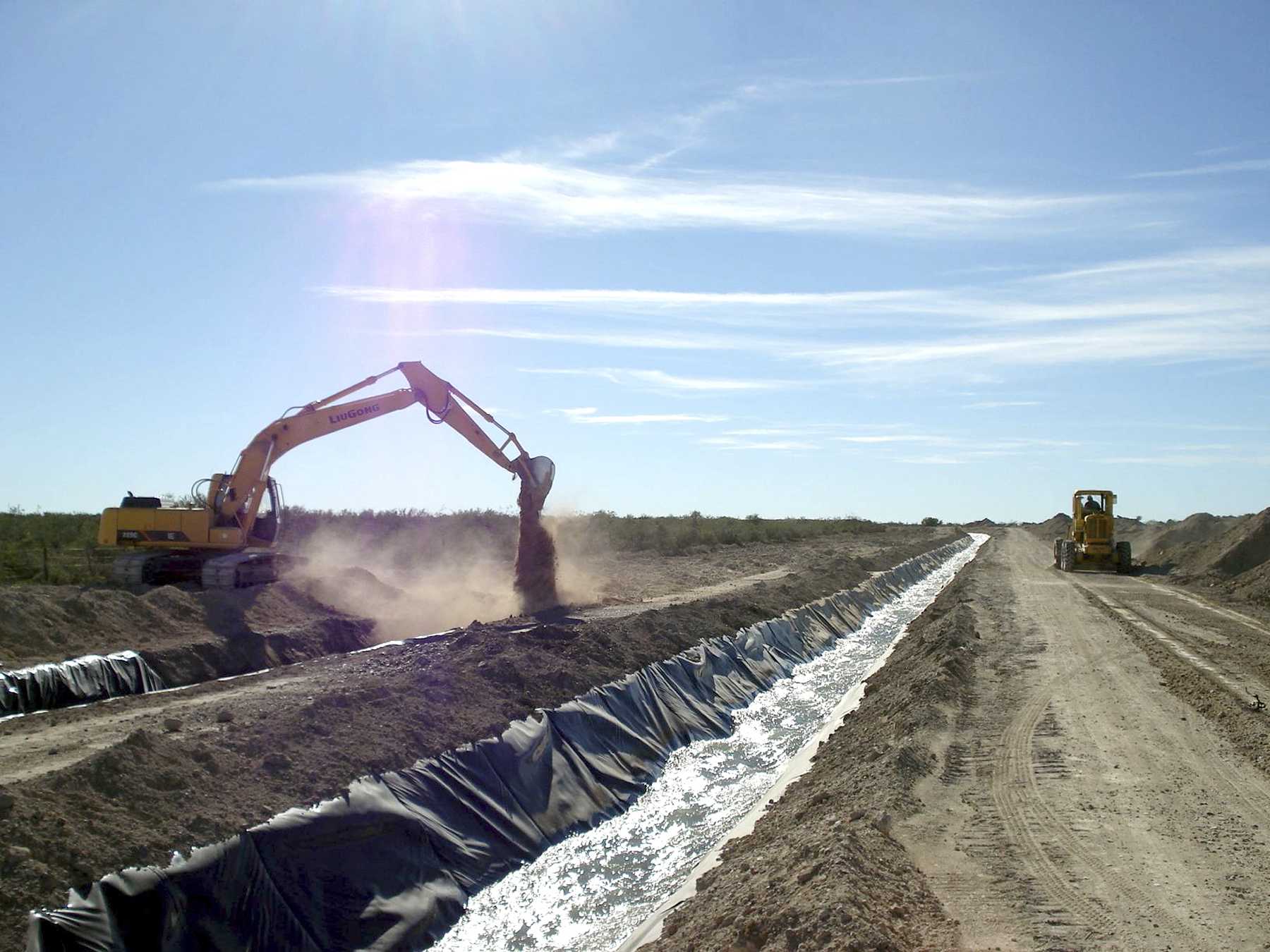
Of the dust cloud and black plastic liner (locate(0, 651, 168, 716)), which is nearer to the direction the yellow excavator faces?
the dust cloud

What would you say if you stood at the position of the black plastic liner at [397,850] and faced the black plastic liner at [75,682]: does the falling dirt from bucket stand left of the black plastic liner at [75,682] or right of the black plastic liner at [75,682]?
right

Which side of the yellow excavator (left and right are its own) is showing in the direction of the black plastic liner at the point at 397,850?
right

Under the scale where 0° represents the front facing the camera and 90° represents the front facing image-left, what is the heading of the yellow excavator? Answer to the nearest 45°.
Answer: approximately 270°

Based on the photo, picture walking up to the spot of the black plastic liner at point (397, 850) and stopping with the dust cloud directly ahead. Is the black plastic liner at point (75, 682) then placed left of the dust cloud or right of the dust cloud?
left

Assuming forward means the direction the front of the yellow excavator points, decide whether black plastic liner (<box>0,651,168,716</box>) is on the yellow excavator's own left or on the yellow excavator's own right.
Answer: on the yellow excavator's own right

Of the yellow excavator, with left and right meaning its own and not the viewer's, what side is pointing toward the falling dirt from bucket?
front

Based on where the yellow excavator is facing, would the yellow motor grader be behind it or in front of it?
in front
